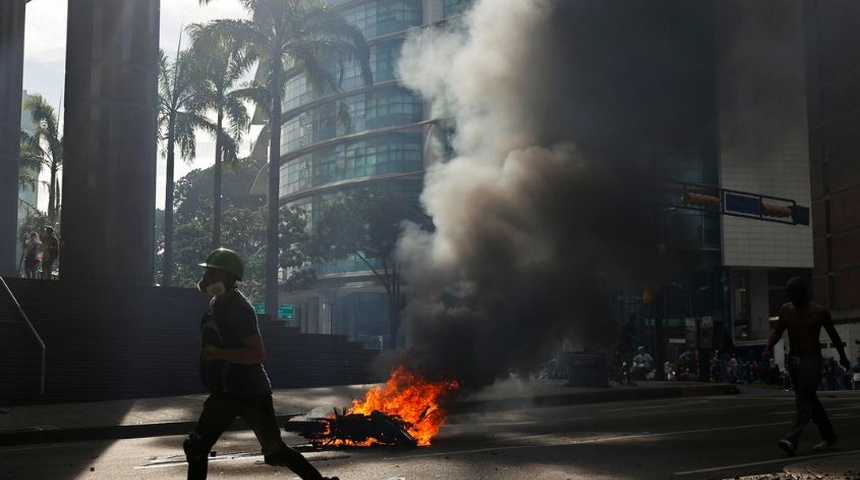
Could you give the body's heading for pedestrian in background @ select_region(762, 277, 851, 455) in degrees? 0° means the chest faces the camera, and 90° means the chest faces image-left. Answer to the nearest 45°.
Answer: approximately 45°

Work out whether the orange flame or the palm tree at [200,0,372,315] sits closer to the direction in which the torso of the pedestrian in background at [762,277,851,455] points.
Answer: the orange flame

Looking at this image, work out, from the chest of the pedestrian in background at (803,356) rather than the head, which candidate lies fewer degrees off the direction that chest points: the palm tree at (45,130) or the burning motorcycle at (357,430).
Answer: the burning motorcycle

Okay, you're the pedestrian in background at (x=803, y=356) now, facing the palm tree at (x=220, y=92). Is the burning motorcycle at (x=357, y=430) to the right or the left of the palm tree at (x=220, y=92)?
left

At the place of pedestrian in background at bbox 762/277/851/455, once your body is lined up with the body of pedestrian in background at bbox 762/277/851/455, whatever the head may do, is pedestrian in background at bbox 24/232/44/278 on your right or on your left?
on your right

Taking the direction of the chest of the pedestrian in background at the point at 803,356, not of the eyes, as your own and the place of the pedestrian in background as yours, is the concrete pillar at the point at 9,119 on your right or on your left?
on your right
